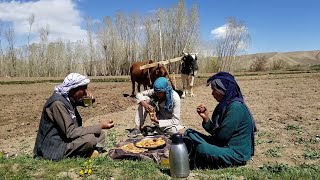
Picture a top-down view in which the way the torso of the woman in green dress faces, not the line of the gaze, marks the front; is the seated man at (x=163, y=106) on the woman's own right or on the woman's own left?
on the woman's own right

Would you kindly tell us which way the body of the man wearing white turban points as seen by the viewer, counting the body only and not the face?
to the viewer's right

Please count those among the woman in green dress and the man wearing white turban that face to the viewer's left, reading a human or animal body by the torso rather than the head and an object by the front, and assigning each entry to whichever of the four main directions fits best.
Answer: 1

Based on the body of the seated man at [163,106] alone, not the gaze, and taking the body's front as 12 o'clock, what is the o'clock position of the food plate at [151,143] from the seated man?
The food plate is roughly at 11 o'clock from the seated man.

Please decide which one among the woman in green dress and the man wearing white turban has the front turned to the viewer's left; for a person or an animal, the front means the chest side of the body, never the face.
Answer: the woman in green dress

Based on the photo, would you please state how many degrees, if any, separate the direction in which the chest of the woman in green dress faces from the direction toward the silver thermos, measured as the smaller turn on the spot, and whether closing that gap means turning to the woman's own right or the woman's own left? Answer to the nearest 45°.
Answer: approximately 45° to the woman's own left

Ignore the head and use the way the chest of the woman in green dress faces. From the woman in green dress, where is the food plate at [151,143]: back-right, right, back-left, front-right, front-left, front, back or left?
front-right

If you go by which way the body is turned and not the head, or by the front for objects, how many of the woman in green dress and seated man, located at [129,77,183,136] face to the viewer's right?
0

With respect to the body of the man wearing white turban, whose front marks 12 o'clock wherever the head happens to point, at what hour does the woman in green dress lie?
The woman in green dress is roughly at 1 o'clock from the man wearing white turban.

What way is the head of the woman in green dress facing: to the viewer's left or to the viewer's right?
to the viewer's left

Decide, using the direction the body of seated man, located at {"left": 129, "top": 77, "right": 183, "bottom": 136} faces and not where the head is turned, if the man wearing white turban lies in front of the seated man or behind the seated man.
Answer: in front

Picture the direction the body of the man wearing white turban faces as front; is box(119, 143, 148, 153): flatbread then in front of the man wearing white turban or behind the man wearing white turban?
in front

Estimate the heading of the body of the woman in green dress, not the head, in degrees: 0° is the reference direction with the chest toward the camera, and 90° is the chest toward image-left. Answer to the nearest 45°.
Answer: approximately 90°

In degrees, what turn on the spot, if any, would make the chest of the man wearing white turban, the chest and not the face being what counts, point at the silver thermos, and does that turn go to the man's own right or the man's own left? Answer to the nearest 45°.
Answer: approximately 45° to the man's own right

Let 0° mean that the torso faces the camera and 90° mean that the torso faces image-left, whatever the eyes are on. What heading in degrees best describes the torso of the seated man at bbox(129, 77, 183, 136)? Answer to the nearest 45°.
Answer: approximately 45°
